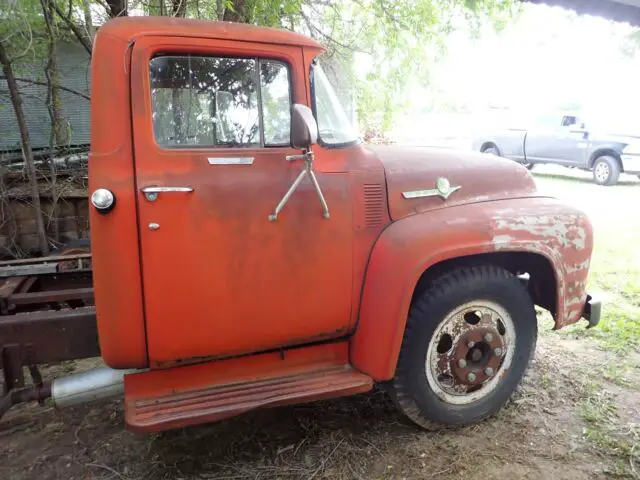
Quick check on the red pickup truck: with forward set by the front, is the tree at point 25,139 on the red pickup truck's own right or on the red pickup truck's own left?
on the red pickup truck's own left

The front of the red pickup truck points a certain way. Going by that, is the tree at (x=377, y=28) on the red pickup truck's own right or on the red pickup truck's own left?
on the red pickup truck's own left

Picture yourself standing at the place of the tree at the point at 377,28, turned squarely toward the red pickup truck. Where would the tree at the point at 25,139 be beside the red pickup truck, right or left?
right

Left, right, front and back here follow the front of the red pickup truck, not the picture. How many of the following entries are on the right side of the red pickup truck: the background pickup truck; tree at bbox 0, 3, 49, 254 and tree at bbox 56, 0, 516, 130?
0

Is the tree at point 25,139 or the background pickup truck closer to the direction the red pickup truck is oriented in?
the background pickup truck

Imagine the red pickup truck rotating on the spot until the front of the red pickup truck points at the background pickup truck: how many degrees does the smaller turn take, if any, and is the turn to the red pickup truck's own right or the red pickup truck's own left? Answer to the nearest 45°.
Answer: approximately 45° to the red pickup truck's own left

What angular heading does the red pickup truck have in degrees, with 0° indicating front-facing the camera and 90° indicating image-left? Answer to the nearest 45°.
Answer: approximately 270°
